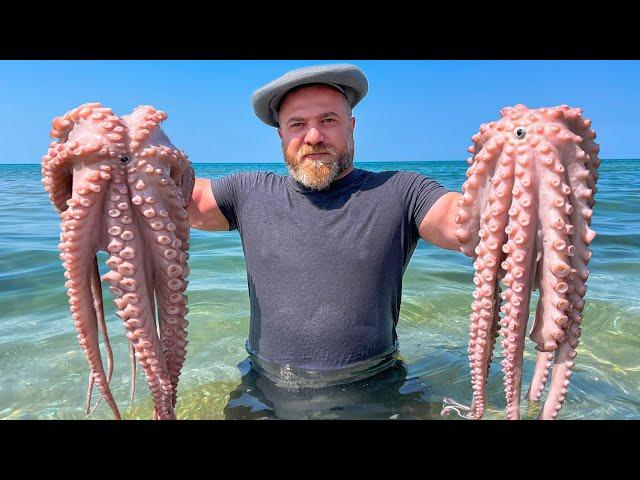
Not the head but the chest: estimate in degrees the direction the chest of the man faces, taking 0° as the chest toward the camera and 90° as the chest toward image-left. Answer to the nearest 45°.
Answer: approximately 0°
